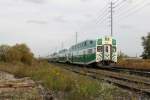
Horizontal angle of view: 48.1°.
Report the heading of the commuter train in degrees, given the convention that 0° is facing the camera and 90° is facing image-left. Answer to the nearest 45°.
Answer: approximately 315°

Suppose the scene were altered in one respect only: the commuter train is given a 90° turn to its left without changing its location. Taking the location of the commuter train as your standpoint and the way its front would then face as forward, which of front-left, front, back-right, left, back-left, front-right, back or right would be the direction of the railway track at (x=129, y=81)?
back-right

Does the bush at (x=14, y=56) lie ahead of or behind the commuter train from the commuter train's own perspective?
behind
